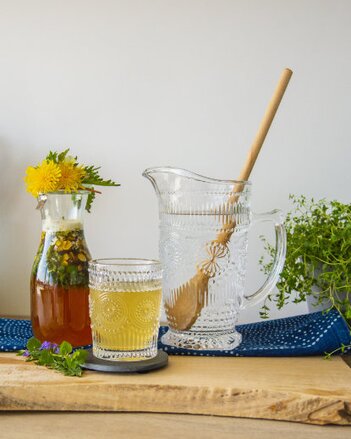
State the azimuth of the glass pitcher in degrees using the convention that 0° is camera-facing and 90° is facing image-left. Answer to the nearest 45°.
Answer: approximately 90°
